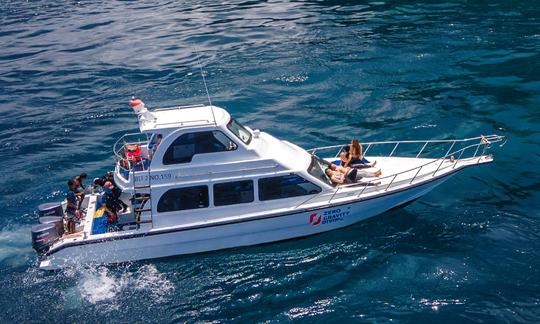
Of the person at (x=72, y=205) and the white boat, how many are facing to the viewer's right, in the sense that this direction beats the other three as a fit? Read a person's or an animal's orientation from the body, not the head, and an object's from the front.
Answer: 2

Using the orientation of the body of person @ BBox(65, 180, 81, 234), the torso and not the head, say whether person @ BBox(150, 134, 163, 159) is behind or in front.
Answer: in front

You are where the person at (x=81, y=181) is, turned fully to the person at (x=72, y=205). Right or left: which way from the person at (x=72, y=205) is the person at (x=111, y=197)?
left

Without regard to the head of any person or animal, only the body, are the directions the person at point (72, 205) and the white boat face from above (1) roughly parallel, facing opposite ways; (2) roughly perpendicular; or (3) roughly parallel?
roughly parallel

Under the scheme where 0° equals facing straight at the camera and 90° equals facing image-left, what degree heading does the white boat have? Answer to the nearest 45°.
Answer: approximately 270°

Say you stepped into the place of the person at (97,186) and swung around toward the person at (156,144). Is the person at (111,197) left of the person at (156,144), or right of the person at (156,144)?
right

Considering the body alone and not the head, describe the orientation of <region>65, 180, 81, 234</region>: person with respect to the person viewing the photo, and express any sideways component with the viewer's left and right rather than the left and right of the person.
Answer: facing to the right of the viewer

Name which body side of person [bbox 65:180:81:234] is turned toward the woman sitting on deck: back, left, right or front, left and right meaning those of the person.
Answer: front
